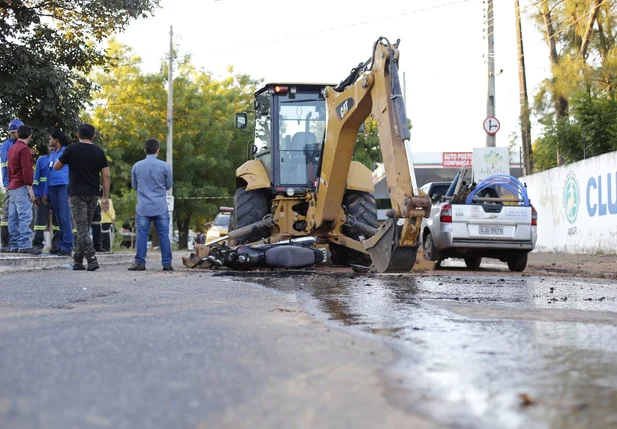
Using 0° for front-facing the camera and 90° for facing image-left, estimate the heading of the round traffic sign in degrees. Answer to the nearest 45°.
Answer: approximately 0°

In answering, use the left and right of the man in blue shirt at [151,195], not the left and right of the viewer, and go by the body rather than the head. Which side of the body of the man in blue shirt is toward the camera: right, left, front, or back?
back

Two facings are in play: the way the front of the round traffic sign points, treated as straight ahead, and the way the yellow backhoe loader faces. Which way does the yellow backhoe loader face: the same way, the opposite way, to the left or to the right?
the opposite way

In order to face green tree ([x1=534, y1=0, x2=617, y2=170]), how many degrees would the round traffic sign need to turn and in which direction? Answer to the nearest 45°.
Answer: approximately 135° to its left

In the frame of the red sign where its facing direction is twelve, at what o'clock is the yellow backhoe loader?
The yellow backhoe loader is roughly at 12 o'clock from the red sign.

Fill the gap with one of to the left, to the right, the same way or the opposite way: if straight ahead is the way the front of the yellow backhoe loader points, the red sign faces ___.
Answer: the opposite way

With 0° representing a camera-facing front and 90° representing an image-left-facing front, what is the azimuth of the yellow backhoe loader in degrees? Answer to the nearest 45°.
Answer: approximately 180°

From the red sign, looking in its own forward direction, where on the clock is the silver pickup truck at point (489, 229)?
The silver pickup truck is roughly at 12 o'clock from the red sign.

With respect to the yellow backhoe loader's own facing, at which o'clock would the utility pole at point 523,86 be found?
The utility pole is roughly at 1 o'clock from the yellow backhoe loader.

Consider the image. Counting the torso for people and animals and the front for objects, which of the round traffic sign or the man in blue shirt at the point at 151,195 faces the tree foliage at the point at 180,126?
the man in blue shirt
